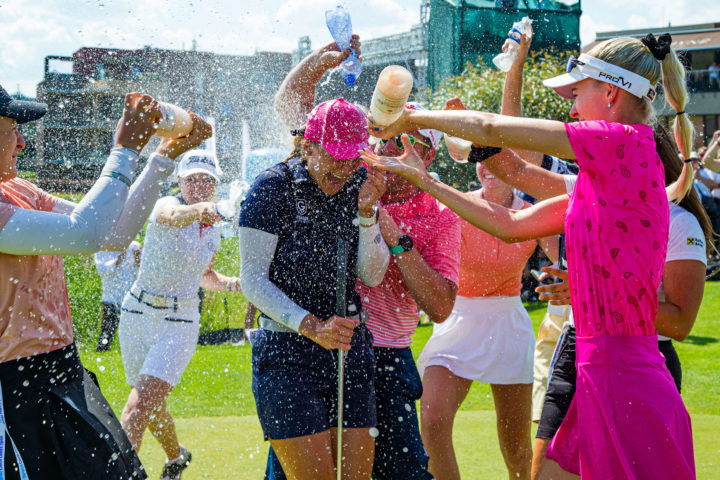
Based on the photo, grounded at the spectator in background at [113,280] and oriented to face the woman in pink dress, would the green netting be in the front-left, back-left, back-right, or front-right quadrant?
back-left

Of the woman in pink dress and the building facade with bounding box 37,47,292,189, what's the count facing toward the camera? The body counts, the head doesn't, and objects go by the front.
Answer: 1

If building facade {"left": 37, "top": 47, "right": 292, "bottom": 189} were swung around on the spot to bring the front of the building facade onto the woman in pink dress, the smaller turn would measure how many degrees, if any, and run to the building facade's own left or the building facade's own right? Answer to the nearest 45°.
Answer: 0° — it already faces them

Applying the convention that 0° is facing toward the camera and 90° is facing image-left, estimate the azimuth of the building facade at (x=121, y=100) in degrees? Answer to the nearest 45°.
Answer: approximately 0°

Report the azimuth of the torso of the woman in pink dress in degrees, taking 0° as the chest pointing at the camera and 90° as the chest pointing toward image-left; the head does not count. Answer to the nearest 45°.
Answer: approximately 90°

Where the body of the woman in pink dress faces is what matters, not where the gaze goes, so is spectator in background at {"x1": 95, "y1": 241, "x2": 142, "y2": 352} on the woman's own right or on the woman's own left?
on the woman's own right

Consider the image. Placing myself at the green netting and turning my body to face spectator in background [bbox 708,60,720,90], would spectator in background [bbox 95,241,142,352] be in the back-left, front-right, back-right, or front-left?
back-right

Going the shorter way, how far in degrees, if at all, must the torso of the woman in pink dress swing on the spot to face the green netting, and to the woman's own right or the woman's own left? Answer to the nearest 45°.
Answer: approximately 90° to the woman's own right
